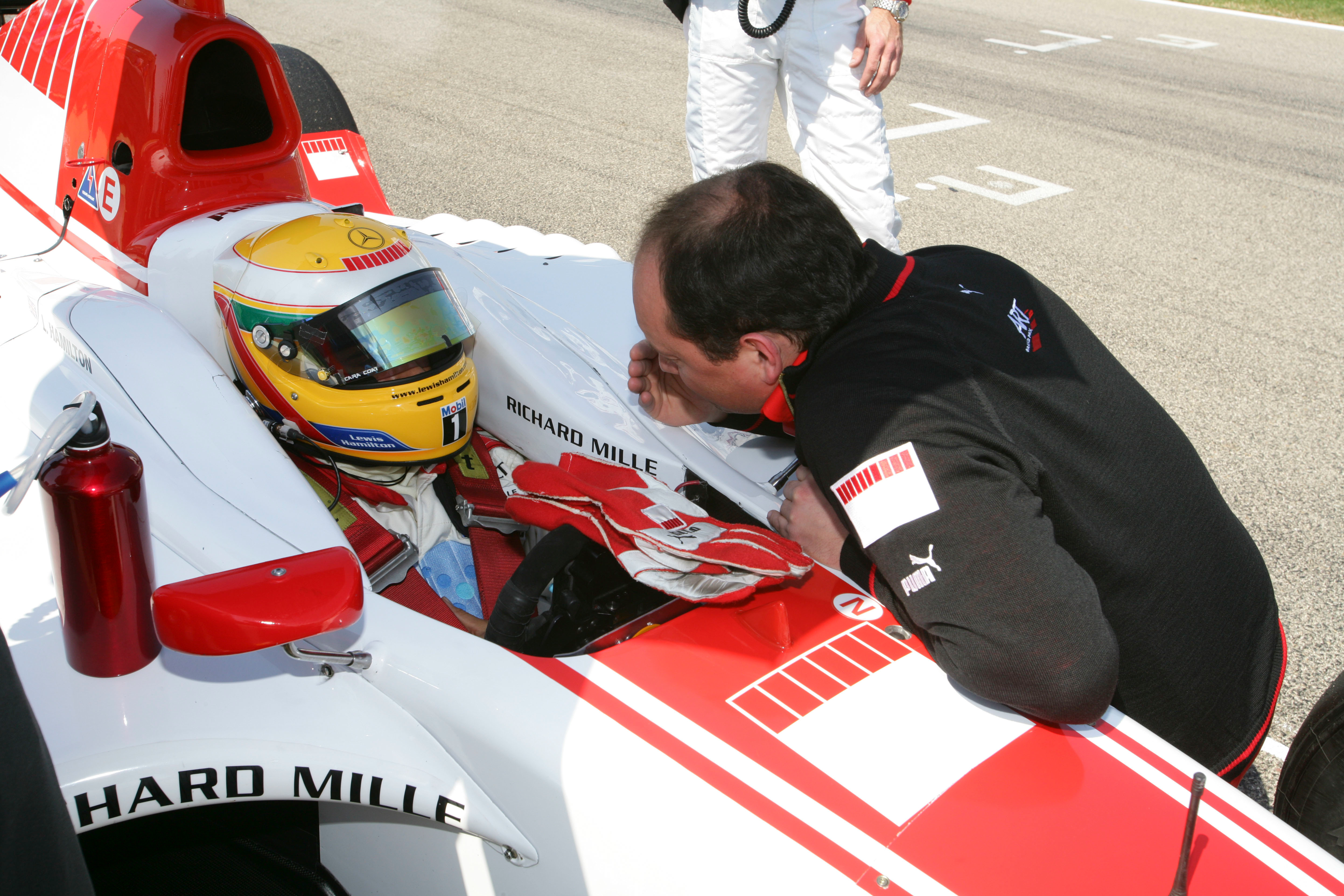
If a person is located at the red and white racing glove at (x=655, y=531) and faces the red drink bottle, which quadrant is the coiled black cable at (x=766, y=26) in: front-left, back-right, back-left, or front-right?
back-right

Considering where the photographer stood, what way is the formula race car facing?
facing the viewer and to the right of the viewer
